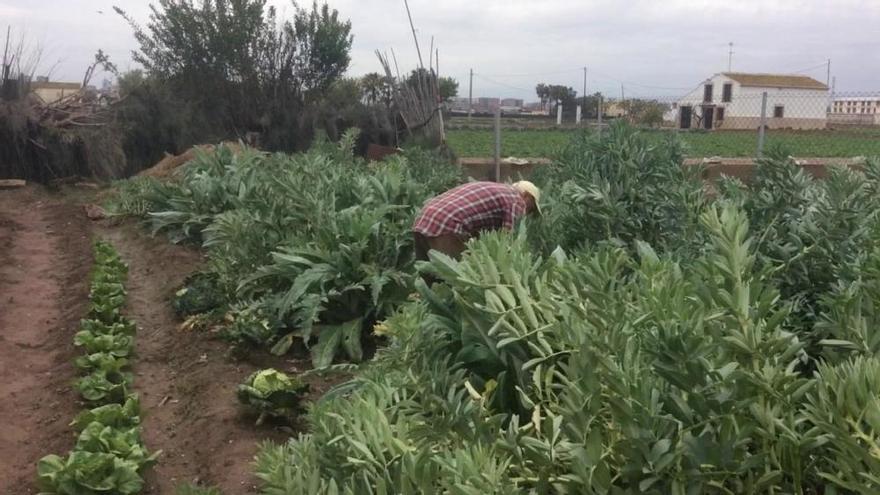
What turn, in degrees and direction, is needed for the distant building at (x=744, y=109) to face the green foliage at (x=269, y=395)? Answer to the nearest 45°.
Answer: approximately 45° to its left

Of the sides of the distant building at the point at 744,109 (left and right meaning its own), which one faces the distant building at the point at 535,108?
right

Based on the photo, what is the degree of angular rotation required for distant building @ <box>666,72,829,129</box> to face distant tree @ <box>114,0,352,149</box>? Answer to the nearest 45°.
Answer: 0° — it already faces it

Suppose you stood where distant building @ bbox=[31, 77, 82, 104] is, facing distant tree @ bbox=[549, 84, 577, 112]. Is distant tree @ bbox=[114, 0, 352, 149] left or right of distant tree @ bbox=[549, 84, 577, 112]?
right

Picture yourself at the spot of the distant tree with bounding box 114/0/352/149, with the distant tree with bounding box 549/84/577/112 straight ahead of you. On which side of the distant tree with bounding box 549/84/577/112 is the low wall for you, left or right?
right

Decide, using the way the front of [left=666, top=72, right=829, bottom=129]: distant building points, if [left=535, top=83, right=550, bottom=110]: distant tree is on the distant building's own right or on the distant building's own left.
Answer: on the distant building's own right

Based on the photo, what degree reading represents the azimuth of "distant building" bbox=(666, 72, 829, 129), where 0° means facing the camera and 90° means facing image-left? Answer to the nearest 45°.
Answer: approximately 45°

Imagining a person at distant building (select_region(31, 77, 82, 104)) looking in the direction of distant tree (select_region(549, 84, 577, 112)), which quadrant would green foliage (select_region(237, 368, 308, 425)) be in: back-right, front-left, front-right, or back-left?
back-right

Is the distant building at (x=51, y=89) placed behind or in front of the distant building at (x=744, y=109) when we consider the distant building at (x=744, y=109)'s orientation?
in front
